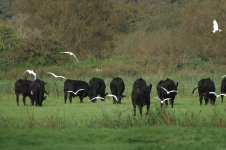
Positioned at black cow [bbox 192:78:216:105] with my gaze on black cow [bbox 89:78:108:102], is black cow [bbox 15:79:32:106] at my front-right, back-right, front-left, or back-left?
front-left

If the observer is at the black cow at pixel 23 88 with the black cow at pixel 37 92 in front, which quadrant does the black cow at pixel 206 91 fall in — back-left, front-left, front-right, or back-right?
front-left

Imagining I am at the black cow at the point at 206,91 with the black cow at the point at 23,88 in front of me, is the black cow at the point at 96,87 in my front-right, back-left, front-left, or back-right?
front-right
